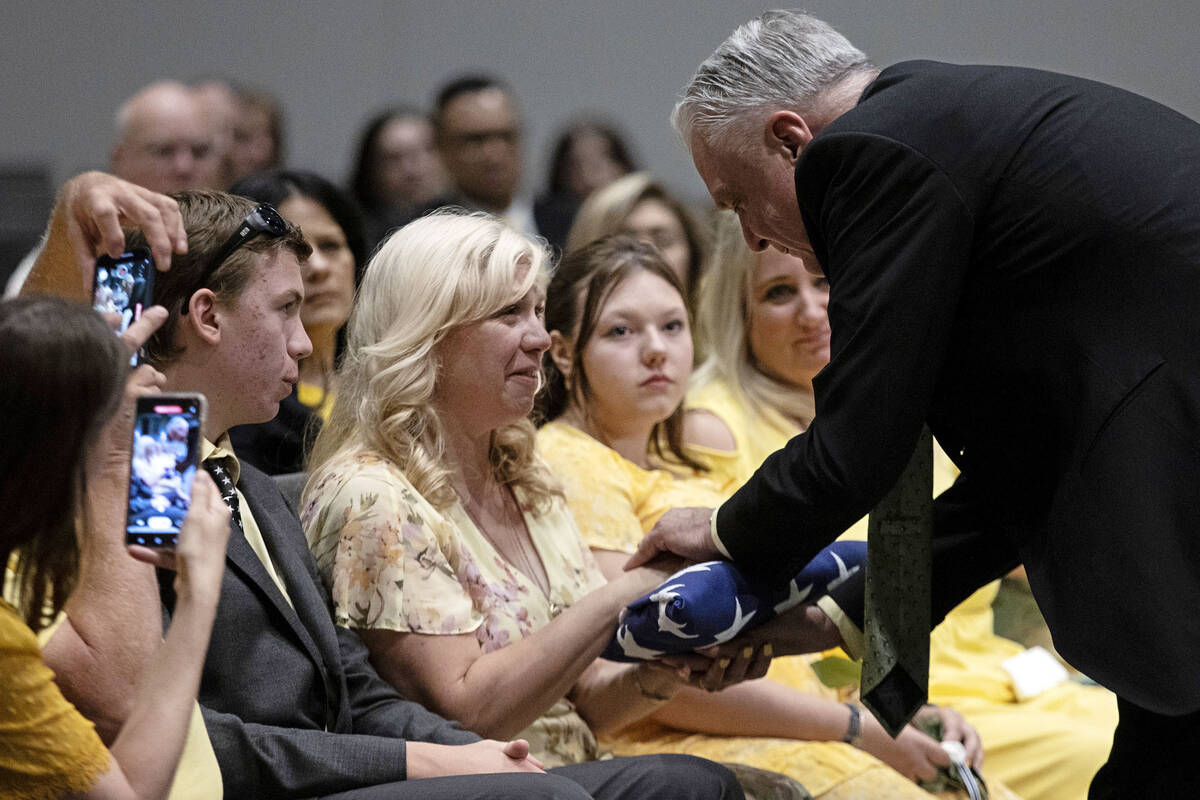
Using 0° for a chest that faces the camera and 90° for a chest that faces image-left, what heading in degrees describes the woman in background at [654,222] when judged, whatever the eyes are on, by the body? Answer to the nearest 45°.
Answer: approximately 315°

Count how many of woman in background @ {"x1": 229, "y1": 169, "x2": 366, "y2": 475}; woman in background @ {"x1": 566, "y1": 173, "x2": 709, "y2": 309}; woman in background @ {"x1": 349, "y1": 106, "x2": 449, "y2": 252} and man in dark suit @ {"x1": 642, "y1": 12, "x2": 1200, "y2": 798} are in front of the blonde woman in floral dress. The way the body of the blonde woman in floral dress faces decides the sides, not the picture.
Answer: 1

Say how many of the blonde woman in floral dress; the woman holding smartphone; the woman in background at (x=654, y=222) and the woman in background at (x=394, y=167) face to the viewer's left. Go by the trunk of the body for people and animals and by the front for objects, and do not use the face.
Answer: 0

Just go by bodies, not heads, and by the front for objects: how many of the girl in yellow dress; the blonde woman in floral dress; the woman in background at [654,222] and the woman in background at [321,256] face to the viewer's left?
0

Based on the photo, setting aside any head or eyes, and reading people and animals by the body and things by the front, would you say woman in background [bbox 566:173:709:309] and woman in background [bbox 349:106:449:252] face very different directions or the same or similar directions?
same or similar directions

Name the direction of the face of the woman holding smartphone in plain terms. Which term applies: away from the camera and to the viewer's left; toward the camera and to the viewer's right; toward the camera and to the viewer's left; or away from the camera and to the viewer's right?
away from the camera and to the viewer's right

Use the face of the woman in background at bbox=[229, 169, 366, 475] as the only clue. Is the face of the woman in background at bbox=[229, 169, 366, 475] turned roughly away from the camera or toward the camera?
toward the camera

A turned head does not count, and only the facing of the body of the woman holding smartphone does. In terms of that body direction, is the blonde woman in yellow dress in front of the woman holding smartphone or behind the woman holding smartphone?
in front

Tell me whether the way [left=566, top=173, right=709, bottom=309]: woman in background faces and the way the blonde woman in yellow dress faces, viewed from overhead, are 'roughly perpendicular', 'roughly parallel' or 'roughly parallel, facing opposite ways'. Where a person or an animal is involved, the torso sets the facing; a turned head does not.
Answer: roughly parallel

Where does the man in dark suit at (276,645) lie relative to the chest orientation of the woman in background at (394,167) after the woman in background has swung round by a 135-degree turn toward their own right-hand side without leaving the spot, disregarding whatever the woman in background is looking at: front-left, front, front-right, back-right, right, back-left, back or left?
left

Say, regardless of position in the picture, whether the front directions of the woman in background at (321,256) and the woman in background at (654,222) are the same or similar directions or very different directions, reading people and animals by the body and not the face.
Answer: same or similar directions

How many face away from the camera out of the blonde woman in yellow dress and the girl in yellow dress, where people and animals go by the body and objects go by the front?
0

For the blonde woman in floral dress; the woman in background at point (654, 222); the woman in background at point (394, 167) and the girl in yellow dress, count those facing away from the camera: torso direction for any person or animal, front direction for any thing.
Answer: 0
